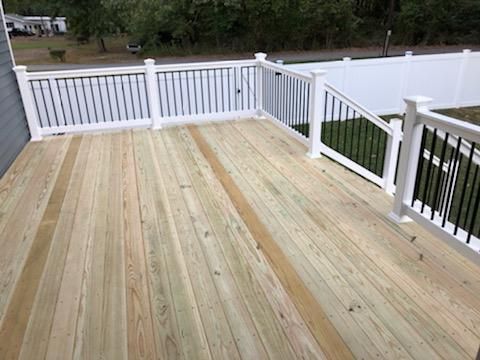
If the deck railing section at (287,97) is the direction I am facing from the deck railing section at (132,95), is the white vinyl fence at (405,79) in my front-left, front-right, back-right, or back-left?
front-left

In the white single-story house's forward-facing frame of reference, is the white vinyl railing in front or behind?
in front

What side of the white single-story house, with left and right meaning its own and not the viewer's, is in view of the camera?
front

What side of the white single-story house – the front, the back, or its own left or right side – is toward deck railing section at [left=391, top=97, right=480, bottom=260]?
front

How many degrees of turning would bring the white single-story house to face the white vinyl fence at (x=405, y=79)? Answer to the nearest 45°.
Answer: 0° — it already faces it

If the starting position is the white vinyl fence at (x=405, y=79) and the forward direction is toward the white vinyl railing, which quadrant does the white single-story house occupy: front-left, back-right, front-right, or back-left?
back-right

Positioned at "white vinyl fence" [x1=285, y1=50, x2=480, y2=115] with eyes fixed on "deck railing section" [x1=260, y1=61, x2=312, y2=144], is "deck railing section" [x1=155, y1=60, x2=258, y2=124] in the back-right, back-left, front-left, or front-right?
front-right

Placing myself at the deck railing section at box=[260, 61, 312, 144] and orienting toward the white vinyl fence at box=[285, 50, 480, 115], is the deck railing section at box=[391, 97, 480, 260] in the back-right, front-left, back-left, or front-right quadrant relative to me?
back-right

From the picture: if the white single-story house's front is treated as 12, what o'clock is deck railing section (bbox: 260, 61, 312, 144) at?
The deck railing section is roughly at 12 o'clock from the white single-story house.

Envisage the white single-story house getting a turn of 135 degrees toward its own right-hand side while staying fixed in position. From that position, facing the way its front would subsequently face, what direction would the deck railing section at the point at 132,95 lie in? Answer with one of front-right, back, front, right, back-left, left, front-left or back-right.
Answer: back-left

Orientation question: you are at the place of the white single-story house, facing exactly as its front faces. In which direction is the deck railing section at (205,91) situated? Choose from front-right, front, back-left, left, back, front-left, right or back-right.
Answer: front
